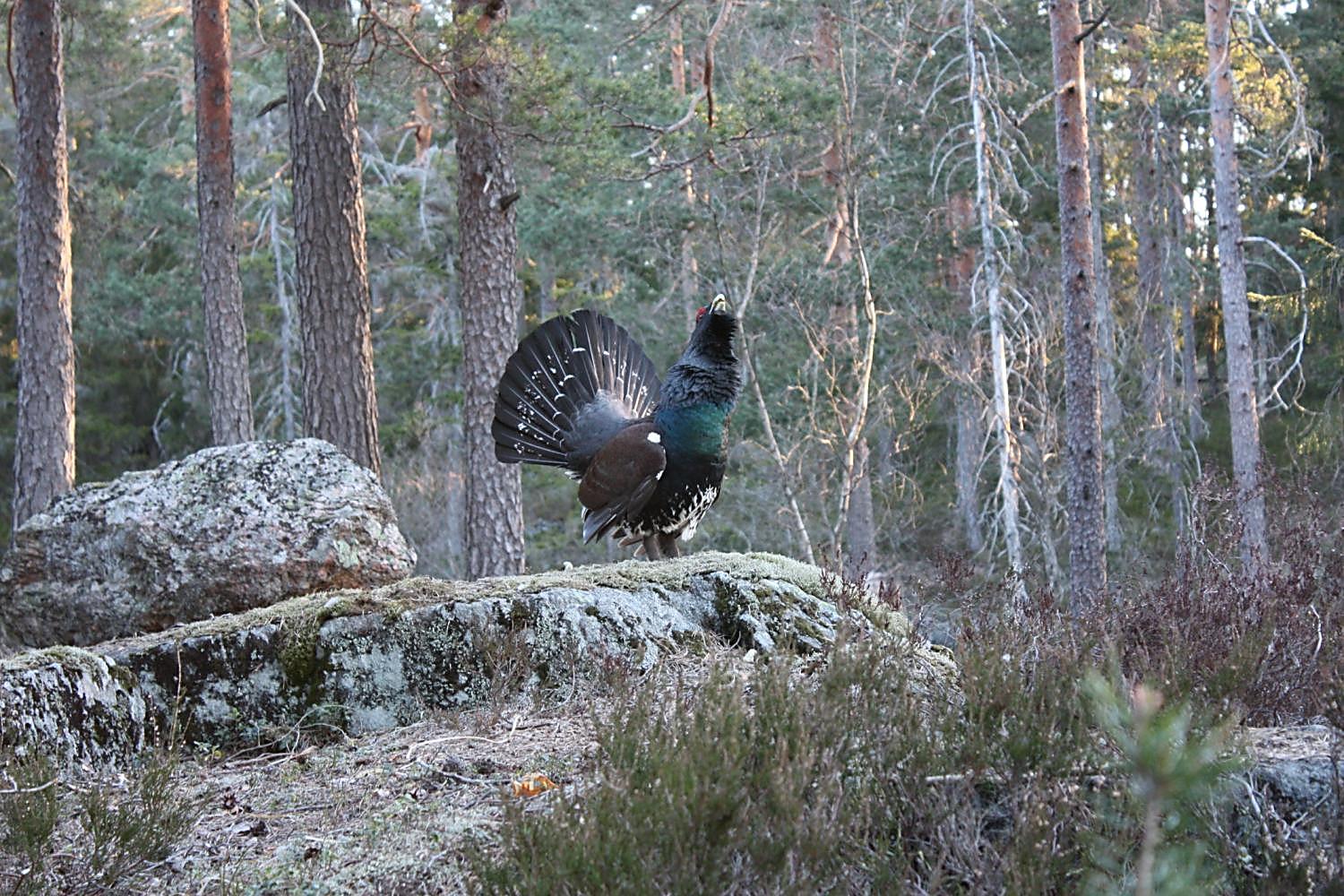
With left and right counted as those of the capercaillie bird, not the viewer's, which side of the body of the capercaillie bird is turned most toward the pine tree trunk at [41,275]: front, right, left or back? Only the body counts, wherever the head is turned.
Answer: back

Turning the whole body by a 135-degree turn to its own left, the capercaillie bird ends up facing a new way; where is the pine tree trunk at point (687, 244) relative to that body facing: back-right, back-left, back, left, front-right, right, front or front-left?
front

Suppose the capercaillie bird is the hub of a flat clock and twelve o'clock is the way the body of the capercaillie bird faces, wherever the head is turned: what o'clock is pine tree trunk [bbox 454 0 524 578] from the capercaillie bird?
The pine tree trunk is roughly at 7 o'clock from the capercaillie bird.

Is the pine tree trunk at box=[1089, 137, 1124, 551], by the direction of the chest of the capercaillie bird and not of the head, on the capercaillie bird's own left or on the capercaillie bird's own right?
on the capercaillie bird's own left

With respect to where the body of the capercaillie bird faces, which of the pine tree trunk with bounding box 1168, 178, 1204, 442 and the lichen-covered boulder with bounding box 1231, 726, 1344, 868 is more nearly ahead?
the lichen-covered boulder

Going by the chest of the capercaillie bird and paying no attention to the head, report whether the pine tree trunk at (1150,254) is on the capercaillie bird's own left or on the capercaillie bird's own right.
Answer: on the capercaillie bird's own left

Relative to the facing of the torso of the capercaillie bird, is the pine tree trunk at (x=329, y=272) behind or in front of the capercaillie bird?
behind

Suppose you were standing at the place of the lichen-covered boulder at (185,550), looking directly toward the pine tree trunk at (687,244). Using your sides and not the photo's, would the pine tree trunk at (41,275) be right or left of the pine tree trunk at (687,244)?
left

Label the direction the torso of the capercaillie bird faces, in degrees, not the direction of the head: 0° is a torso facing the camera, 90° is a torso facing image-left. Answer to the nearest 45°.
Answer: approximately 315°

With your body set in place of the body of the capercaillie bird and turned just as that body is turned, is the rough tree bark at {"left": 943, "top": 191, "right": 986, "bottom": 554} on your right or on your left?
on your left
